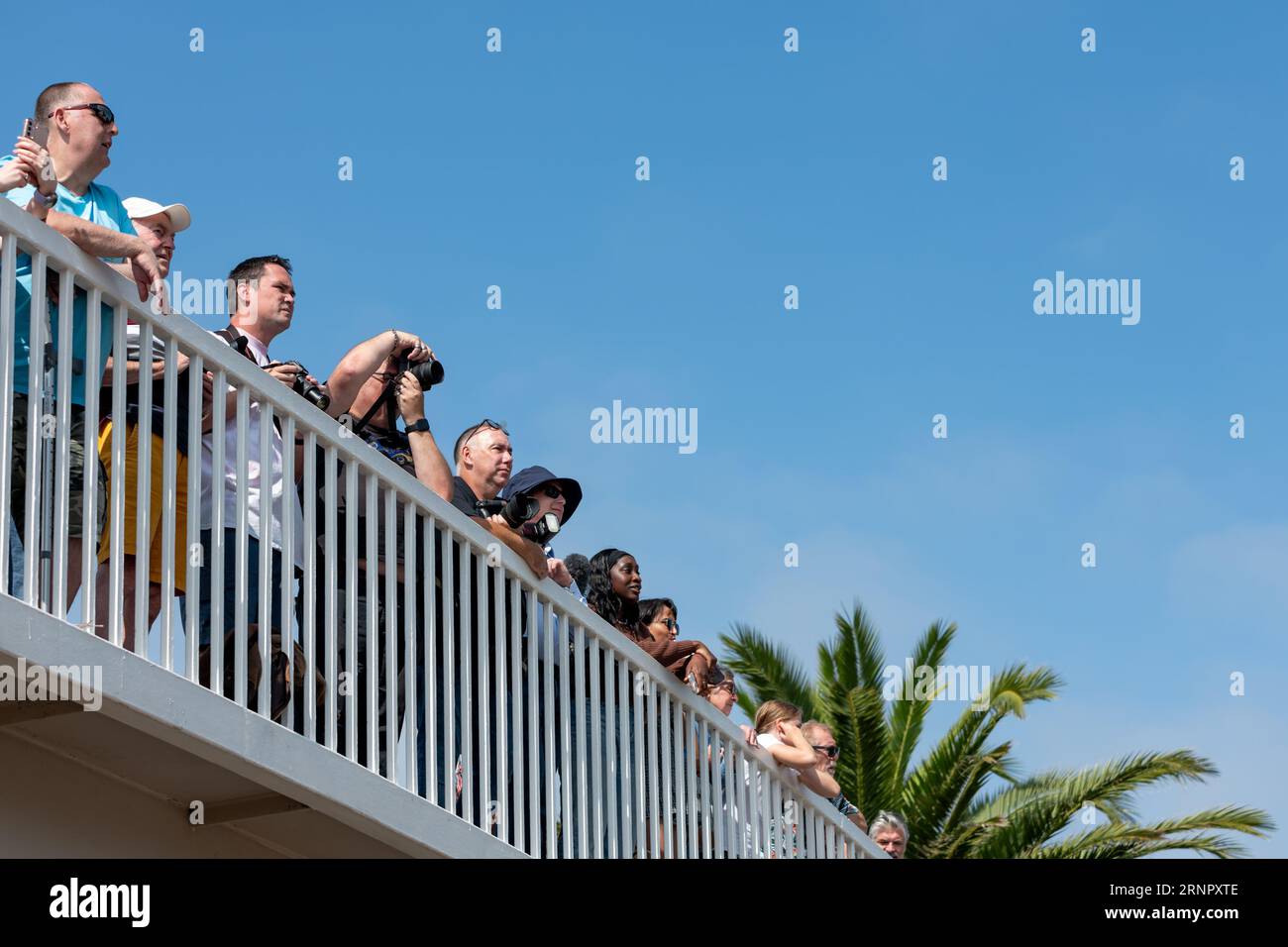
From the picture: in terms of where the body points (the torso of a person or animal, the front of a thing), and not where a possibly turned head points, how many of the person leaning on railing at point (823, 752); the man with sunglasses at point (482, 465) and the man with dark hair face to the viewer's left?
0

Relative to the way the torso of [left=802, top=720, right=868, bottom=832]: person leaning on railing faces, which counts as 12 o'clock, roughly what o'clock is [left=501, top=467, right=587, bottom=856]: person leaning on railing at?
[left=501, top=467, right=587, bottom=856]: person leaning on railing is roughly at 2 o'clock from [left=802, top=720, right=868, bottom=832]: person leaning on railing.

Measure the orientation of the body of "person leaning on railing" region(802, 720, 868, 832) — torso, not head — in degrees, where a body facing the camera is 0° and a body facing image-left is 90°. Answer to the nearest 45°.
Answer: approximately 315°

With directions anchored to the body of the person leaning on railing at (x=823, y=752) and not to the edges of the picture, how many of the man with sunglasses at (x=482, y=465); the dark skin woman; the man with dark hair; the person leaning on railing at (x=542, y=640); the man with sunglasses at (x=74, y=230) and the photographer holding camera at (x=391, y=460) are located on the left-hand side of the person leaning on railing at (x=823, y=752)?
0

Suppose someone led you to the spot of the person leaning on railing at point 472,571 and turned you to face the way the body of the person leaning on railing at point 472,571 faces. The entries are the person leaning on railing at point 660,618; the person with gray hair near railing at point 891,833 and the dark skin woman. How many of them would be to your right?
0

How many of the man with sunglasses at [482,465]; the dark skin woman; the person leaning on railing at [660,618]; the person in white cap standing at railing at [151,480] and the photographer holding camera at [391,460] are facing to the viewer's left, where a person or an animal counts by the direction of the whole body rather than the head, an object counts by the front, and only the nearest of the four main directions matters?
0

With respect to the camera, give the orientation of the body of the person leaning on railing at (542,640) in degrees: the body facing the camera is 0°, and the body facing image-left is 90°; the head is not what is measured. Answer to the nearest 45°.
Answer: approximately 315°

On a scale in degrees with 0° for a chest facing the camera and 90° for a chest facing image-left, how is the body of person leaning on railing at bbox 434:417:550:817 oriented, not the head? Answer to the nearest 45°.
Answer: approximately 315°

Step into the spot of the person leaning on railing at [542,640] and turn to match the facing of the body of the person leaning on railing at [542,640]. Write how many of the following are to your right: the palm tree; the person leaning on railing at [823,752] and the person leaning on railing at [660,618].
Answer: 0

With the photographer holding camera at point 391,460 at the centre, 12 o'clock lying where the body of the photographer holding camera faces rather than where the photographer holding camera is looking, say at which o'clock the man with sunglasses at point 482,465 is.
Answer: The man with sunglasses is roughly at 8 o'clock from the photographer holding camera.

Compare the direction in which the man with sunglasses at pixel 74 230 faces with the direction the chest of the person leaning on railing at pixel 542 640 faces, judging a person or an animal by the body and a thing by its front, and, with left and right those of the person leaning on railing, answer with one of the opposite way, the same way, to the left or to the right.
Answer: the same way

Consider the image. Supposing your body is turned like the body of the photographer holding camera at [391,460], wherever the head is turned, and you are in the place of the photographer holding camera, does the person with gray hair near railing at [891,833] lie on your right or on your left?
on your left

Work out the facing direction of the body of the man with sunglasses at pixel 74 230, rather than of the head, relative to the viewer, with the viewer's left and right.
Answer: facing the viewer and to the right of the viewer

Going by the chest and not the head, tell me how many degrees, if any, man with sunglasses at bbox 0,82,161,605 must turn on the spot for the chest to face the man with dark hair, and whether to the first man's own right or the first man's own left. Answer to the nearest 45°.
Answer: approximately 90° to the first man's own left

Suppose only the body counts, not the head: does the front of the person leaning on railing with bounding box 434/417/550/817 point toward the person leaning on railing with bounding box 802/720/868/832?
no

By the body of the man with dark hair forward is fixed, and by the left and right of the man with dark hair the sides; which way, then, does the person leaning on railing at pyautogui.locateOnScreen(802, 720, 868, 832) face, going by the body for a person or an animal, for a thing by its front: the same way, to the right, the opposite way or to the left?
the same way

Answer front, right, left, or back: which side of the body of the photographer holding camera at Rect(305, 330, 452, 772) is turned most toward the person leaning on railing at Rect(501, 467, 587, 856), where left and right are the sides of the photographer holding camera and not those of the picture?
left

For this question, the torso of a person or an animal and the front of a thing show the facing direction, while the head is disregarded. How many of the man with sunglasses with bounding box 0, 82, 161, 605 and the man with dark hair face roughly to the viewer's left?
0

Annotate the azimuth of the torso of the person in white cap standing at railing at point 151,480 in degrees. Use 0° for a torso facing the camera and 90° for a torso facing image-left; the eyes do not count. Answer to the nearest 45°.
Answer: approximately 315°

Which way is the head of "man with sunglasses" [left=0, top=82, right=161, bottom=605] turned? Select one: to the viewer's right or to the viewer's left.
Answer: to the viewer's right

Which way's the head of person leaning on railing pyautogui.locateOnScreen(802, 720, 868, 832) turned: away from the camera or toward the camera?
toward the camera

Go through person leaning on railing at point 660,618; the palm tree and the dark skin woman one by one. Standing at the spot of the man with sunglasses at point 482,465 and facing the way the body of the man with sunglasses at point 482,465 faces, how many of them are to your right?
0
